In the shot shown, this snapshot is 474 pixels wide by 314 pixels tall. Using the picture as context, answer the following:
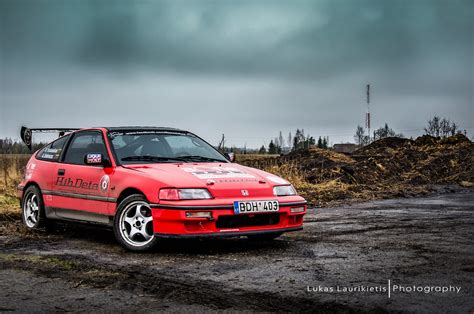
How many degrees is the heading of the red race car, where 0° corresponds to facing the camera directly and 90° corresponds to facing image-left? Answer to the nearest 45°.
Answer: approximately 315°

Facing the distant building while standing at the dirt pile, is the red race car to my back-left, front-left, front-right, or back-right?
back-left

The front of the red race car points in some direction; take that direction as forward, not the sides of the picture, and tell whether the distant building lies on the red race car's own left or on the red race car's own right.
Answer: on the red race car's own left

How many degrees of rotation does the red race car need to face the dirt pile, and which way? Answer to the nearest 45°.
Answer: approximately 90° to its left
